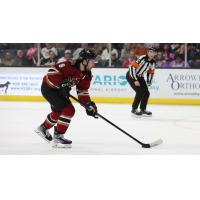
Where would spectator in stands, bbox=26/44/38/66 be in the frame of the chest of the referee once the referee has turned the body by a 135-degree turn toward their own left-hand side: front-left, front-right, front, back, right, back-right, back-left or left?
left

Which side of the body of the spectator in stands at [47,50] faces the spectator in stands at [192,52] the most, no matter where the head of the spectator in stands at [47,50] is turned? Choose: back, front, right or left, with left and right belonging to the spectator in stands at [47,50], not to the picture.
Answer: left

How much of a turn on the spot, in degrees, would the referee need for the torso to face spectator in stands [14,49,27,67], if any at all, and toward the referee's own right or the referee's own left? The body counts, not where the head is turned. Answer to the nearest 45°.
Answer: approximately 135° to the referee's own right

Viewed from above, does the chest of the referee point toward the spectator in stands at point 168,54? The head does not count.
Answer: no

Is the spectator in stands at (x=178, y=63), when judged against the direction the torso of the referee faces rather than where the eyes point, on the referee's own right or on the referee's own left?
on the referee's own left

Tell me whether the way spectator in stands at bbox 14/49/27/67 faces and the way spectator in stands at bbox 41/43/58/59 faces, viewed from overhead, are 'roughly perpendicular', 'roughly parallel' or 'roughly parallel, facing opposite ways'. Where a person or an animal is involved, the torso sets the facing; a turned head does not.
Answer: roughly parallel

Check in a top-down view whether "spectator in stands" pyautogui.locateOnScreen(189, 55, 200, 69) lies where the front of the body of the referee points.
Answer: no

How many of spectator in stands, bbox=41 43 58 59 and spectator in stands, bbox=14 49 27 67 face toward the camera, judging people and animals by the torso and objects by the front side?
2

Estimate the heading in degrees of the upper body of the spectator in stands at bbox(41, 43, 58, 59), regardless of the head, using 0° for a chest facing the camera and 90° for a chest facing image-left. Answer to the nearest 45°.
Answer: approximately 0°

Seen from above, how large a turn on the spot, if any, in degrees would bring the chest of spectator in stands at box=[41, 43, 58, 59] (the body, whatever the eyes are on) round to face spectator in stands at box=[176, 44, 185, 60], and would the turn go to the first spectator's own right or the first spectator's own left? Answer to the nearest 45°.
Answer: approximately 90° to the first spectator's own left

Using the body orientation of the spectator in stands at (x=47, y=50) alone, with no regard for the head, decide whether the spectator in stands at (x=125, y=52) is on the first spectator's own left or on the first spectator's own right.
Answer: on the first spectator's own left

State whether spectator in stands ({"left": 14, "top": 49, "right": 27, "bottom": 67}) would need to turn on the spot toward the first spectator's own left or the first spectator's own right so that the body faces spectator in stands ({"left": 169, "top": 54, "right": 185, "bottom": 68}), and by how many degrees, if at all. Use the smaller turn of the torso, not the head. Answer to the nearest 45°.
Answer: approximately 90° to the first spectator's own left

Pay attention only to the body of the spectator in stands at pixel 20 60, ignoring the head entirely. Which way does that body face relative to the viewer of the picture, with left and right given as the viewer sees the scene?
facing the viewer
